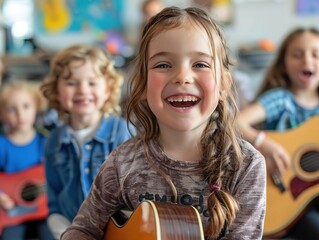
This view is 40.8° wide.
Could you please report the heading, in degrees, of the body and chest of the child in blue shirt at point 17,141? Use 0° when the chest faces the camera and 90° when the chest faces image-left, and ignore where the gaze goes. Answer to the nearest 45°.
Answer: approximately 0°

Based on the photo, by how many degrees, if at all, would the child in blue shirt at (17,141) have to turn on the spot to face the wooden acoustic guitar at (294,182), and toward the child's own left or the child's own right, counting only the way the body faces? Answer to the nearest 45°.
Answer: approximately 45° to the child's own left
